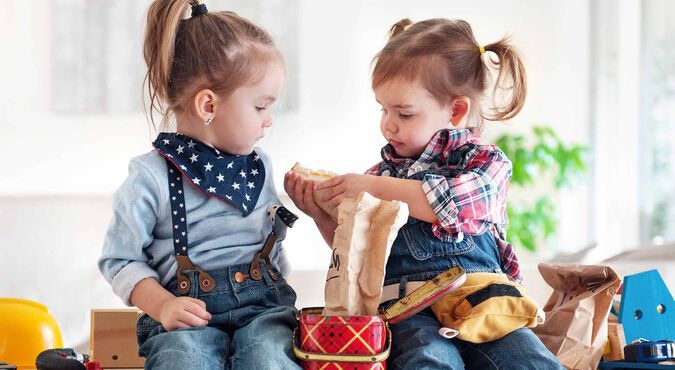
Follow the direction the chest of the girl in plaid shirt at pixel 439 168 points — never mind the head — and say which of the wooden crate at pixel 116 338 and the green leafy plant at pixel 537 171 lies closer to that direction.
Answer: the wooden crate

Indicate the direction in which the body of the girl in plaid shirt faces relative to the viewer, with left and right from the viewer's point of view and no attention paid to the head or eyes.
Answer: facing the viewer and to the left of the viewer

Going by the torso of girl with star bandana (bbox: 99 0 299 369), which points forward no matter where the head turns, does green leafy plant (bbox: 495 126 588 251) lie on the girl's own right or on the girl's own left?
on the girl's own left

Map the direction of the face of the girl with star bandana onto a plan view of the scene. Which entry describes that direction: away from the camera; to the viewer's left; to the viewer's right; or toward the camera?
to the viewer's right

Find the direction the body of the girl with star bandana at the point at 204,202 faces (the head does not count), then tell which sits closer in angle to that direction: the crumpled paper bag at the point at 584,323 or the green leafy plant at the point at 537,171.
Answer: the crumpled paper bag

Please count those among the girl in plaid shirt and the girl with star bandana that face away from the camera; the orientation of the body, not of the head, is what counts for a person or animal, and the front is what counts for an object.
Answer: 0

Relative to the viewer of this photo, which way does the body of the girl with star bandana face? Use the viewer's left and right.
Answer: facing the viewer and to the right of the viewer

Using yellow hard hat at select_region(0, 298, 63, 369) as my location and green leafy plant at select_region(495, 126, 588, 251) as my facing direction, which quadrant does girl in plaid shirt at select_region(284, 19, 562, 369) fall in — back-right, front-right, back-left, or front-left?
front-right

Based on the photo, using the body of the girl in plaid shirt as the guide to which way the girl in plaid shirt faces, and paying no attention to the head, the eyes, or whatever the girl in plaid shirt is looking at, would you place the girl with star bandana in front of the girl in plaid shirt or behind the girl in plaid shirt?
in front

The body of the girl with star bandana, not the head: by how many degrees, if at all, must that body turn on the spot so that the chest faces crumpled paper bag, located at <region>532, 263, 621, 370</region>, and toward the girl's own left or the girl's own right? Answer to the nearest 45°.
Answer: approximately 45° to the girl's own left

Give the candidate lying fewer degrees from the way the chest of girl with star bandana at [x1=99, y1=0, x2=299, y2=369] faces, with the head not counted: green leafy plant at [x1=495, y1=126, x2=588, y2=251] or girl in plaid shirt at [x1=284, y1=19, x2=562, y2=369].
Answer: the girl in plaid shirt
